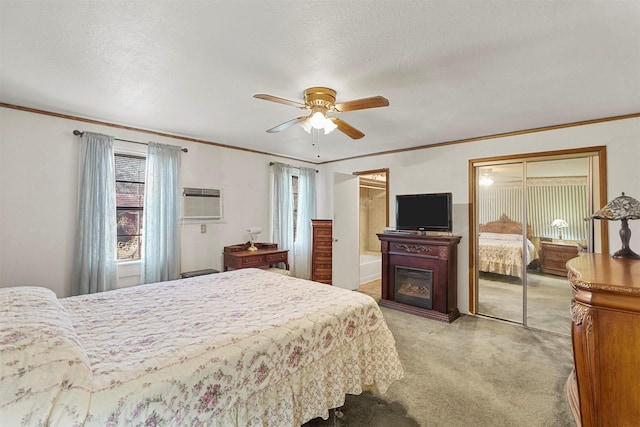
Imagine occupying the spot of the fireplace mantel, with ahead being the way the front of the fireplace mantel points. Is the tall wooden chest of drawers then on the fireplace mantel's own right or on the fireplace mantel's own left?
on the fireplace mantel's own right

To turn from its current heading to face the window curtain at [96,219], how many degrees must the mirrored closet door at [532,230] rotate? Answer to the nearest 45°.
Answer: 0° — it already faces it

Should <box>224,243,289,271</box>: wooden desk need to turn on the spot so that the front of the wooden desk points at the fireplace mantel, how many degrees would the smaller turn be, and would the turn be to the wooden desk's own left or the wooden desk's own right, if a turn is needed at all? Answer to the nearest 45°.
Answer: approximately 45° to the wooden desk's own left

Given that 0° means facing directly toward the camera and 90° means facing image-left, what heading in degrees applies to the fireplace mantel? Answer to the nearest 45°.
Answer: approximately 45°

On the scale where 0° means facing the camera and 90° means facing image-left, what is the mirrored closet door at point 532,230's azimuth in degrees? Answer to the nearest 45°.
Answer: approximately 45°

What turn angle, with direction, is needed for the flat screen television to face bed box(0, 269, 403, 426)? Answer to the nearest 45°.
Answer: approximately 45° to its left

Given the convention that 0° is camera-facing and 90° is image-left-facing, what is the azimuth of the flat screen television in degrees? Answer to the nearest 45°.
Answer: approximately 45°
